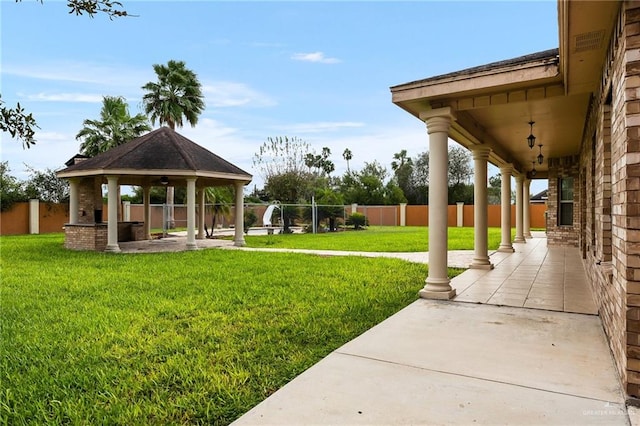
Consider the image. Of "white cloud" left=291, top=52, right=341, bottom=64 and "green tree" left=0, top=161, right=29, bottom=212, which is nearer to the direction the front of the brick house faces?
the green tree

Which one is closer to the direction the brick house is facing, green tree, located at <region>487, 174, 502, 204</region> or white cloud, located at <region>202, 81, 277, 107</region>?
the white cloud

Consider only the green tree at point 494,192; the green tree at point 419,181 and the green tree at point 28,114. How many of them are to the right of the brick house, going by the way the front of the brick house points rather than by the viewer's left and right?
2

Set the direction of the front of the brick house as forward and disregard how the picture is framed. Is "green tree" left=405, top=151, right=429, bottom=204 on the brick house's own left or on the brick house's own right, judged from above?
on the brick house's own right

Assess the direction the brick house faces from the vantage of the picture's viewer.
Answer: facing to the left of the viewer

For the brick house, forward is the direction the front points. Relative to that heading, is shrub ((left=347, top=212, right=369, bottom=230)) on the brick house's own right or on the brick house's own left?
on the brick house's own right

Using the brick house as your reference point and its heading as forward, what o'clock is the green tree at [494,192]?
The green tree is roughly at 3 o'clock from the brick house.

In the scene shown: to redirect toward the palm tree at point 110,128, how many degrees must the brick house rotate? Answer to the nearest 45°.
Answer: approximately 45° to its right

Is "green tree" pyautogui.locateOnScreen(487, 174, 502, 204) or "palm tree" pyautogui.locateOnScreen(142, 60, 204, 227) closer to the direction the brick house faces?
the palm tree
